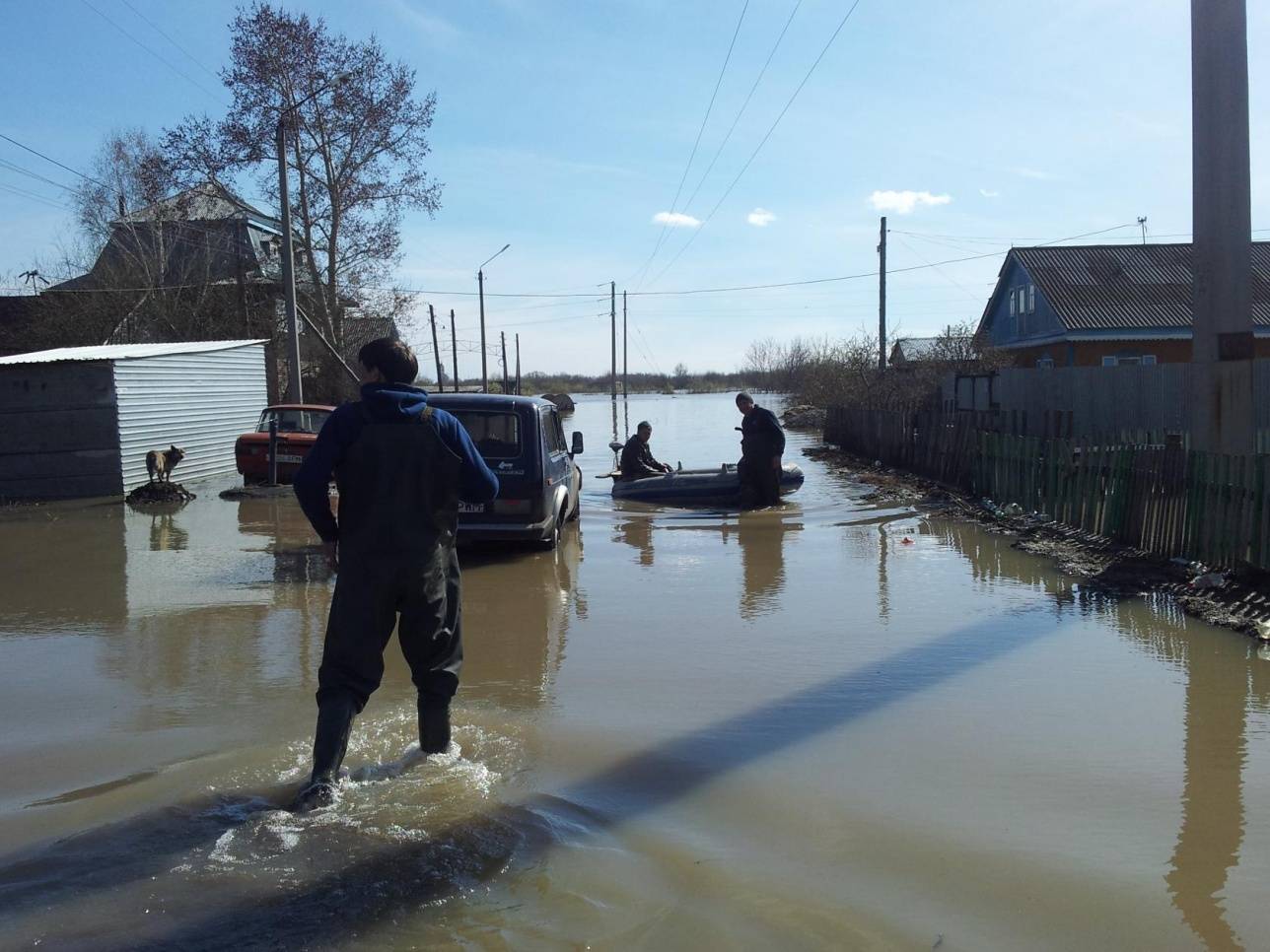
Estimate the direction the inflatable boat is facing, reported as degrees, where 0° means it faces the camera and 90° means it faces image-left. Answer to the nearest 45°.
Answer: approximately 270°

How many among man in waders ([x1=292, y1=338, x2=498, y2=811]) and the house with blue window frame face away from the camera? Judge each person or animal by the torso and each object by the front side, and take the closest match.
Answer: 1

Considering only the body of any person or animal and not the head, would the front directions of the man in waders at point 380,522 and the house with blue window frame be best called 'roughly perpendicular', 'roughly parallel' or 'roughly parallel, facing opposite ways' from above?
roughly perpendicular

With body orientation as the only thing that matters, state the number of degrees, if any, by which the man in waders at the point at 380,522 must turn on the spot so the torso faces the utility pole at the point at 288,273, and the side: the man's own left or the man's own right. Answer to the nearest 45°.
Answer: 0° — they already face it

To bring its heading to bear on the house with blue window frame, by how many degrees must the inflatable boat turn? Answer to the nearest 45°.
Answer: approximately 45° to its left

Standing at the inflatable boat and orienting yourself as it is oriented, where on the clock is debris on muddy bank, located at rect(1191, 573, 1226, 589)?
The debris on muddy bank is roughly at 2 o'clock from the inflatable boat.

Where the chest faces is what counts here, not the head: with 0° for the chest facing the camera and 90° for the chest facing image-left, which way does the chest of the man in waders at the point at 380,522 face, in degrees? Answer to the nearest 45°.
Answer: approximately 180°

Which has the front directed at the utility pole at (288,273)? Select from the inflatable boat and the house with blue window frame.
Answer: the house with blue window frame

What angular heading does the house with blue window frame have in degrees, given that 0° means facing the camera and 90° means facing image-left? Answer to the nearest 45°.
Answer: approximately 45°

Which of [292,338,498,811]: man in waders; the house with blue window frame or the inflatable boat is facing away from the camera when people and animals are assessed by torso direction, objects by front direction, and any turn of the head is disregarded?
the man in waders

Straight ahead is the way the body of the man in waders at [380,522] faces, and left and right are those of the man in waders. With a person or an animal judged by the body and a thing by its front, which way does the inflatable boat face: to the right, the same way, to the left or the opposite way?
to the right
